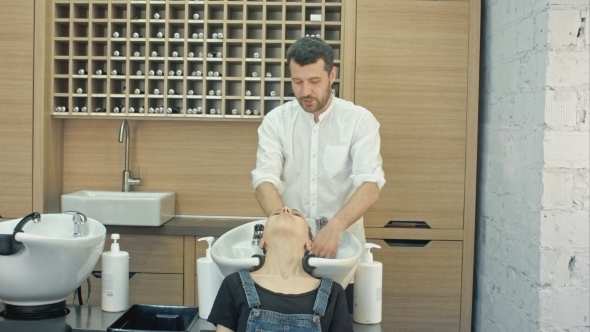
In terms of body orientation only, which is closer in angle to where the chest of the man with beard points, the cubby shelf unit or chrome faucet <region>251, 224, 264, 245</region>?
the chrome faucet

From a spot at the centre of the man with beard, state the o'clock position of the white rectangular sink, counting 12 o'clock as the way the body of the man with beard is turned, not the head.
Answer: The white rectangular sink is roughly at 4 o'clock from the man with beard.

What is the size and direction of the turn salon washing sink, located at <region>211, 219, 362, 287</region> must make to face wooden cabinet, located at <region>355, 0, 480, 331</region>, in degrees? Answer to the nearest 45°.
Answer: approximately 135° to its left

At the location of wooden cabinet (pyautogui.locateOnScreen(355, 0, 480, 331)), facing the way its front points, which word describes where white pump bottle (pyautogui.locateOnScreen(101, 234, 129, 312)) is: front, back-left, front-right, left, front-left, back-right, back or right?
front-right

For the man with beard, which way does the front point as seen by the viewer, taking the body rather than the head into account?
toward the camera

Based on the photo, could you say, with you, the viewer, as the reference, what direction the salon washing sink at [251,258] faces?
facing the viewer

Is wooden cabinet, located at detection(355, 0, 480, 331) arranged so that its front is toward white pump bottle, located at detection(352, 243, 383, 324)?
yes
